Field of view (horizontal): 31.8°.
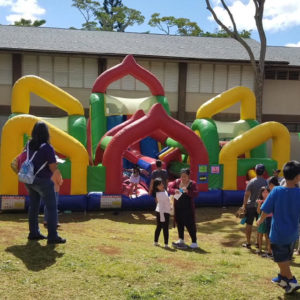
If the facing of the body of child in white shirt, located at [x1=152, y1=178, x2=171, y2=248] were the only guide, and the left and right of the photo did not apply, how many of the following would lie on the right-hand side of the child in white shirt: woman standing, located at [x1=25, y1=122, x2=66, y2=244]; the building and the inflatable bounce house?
1

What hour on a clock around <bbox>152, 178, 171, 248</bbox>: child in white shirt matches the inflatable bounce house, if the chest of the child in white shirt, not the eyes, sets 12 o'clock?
The inflatable bounce house is roughly at 9 o'clock from the child in white shirt.

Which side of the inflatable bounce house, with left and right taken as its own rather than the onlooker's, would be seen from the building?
back

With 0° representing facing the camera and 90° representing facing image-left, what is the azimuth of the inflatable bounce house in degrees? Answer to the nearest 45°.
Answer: approximately 0°

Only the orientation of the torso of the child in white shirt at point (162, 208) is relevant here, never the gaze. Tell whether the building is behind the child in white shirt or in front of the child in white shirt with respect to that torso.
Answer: behind

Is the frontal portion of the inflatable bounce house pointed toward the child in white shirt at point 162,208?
yes

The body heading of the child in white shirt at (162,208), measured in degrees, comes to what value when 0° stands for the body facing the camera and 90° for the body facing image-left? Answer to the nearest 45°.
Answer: approximately 315°

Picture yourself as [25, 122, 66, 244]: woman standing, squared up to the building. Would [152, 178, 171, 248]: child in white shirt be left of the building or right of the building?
right

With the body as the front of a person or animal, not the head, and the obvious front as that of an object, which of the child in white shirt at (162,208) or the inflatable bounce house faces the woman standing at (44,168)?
the inflatable bounce house

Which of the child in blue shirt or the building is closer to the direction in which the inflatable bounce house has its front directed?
the child in blue shirt

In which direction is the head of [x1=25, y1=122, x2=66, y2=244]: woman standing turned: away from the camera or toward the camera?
away from the camera
